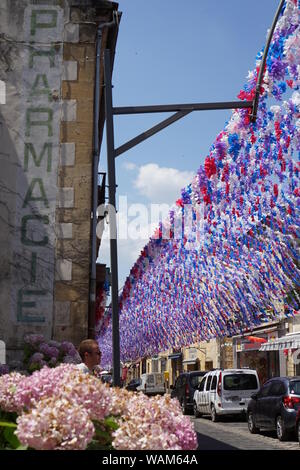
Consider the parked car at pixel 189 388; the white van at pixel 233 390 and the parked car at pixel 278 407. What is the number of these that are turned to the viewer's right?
0

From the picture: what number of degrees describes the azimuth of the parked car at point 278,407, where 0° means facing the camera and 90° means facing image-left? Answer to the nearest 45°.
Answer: approximately 135°

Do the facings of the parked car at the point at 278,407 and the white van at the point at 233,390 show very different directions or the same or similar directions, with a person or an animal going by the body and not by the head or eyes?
same or similar directions

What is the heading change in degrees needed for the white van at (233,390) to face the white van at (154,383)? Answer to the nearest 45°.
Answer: approximately 45° to its right

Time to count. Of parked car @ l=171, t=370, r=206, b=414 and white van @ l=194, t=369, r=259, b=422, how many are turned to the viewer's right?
0

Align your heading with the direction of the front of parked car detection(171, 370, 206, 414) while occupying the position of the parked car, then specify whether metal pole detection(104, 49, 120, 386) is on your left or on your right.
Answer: on your left

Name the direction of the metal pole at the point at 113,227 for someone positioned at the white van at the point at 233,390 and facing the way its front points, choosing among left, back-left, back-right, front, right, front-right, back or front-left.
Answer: back-left

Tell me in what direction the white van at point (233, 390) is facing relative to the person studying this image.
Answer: facing away from the viewer and to the left of the viewer

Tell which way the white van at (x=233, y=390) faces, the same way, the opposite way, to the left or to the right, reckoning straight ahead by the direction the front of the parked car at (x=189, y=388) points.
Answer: the same way
